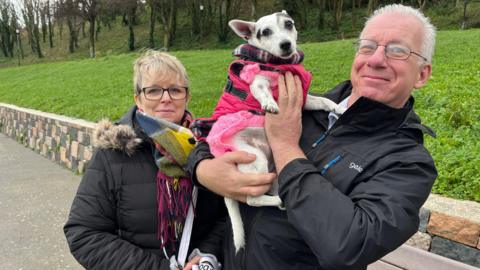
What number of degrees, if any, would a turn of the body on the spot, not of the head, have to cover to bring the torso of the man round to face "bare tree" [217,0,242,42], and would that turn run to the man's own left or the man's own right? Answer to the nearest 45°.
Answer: approximately 135° to the man's own right

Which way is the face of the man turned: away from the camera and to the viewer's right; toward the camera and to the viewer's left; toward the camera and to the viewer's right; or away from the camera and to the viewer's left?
toward the camera and to the viewer's left

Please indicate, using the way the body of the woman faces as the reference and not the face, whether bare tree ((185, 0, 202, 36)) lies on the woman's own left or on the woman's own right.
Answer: on the woman's own left

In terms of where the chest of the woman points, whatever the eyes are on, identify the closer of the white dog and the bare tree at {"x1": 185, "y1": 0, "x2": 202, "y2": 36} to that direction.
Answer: the white dog

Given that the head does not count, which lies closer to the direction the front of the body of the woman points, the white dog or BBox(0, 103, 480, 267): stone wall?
the white dog

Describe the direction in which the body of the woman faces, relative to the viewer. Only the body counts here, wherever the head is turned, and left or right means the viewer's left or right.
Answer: facing the viewer and to the right of the viewer

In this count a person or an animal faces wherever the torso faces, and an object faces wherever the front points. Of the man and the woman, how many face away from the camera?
0

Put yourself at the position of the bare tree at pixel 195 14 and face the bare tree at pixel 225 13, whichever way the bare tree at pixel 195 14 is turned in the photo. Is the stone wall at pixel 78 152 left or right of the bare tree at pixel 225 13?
right

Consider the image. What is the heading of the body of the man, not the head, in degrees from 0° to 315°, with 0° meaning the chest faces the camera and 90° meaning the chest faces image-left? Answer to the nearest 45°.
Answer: approximately 45°

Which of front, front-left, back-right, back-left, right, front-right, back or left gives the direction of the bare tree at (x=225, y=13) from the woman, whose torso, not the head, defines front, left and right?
back-left
